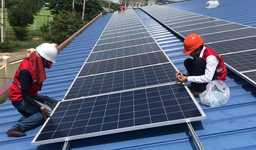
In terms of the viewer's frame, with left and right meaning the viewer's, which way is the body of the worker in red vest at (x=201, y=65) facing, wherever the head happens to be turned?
facing to the left of the viewer

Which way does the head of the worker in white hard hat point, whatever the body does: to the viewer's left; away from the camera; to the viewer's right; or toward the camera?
to the viewer's right

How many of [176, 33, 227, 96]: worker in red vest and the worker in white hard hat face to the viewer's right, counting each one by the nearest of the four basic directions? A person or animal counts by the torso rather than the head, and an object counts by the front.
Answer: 1

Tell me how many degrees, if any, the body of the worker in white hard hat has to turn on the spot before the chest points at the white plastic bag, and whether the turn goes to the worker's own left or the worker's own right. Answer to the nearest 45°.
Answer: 0° — they already face it

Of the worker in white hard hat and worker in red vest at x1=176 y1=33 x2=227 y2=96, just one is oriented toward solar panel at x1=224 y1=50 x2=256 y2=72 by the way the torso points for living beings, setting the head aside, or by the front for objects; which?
the worker in white hard hat

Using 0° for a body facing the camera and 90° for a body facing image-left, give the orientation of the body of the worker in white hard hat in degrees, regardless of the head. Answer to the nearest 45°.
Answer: approximately 270°

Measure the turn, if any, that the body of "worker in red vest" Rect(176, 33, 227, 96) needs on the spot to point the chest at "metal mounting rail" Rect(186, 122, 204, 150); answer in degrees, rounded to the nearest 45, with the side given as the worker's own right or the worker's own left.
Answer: approximately 90° to the worker's own left

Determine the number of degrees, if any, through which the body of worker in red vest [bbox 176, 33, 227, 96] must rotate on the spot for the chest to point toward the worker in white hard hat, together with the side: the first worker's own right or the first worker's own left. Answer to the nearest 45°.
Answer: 0° — they already face them

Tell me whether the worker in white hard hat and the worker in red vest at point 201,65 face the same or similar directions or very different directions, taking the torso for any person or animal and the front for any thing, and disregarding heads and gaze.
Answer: very different directions

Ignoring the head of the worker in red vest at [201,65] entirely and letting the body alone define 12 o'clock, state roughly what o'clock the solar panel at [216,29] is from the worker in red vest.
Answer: The solar panel is roughly at 3 o'clock from the worker in red vest.

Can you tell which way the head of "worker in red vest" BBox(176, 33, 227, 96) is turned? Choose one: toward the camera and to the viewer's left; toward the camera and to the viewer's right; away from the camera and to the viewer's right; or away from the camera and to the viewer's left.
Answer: toward the camera and to the viewer's left
